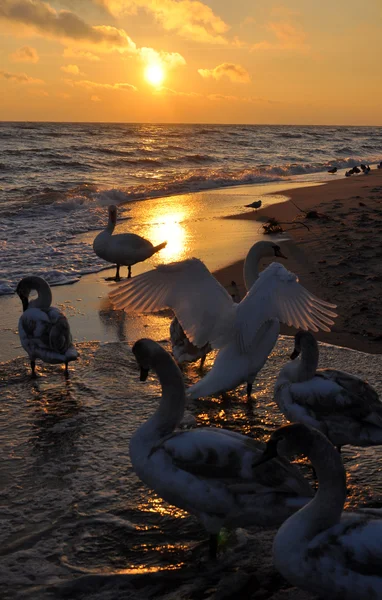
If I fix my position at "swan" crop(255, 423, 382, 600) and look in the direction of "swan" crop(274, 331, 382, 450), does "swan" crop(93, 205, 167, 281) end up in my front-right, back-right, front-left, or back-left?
front-left

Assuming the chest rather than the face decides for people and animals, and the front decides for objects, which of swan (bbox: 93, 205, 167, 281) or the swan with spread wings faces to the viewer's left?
the swan

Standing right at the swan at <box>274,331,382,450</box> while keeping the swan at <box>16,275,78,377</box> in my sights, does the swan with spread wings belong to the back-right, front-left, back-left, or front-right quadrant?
front-right

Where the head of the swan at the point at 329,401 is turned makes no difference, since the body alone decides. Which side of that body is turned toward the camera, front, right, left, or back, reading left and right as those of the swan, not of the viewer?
left

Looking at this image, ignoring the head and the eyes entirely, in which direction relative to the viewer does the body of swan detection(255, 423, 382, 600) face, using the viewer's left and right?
facing to the left of the viewer

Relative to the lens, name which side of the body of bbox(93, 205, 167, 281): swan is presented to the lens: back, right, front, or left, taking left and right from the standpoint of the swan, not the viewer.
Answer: left

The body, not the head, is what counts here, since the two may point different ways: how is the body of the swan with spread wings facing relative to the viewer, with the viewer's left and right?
facing away from the viewer and to the right of the viewer

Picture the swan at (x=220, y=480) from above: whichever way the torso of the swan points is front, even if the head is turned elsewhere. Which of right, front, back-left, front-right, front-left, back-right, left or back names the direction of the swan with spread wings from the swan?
right

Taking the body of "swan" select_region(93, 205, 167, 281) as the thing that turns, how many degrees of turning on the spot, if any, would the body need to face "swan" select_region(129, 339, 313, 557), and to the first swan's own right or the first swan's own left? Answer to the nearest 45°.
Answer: approximately 90° to the first swan's own left

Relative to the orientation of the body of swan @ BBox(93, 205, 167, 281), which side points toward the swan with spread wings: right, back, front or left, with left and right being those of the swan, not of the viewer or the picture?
left

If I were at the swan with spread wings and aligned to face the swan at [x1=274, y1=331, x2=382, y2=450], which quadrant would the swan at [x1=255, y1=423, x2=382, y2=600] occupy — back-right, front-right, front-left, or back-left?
front-right

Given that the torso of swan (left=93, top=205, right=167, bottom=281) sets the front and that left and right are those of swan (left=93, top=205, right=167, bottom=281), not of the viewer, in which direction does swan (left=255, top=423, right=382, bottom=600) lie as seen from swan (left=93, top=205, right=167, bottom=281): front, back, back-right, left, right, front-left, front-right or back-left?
left

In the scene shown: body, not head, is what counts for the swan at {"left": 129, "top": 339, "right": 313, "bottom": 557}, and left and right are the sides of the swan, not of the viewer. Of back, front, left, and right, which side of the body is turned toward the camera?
left

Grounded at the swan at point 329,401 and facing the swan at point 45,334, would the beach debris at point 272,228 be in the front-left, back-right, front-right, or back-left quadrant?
front-right
